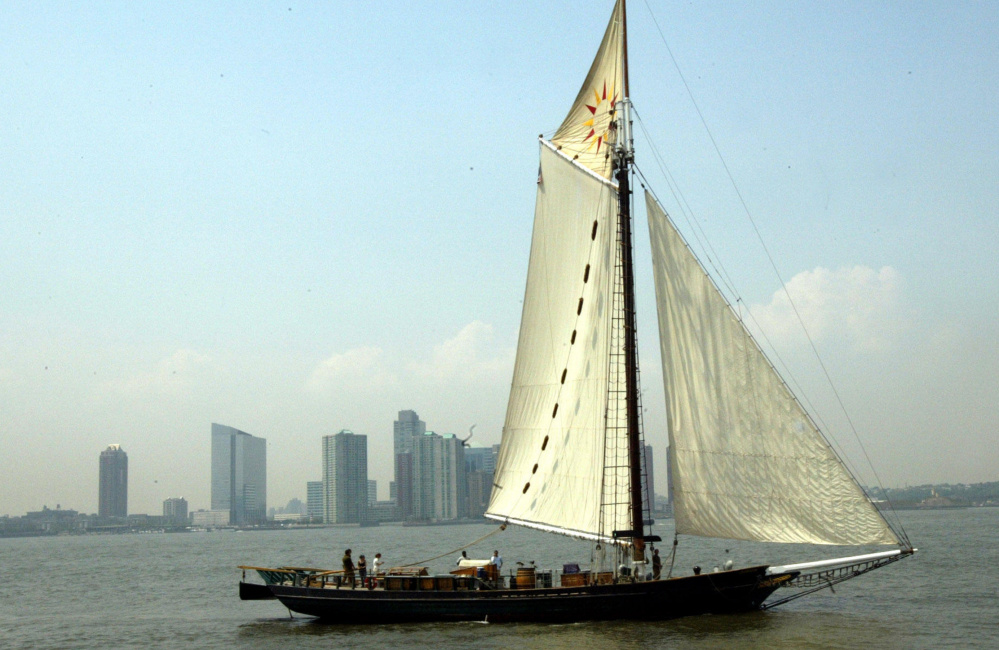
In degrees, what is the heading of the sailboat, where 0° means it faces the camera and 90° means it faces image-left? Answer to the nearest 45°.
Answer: approximately 270°
